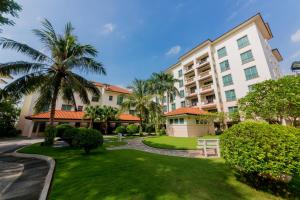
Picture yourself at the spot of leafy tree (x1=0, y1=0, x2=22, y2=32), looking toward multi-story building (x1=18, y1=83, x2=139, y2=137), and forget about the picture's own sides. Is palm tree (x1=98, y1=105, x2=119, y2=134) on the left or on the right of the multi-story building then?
right

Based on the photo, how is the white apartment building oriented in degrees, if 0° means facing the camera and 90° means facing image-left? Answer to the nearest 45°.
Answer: approximately 45°

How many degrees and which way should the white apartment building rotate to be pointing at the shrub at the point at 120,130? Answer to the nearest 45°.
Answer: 0° — it already faces it

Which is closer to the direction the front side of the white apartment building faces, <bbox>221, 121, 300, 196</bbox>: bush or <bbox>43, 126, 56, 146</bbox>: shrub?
the shrub

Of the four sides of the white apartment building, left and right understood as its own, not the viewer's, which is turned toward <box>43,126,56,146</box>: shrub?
front

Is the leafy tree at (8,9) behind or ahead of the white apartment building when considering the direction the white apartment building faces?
ahead

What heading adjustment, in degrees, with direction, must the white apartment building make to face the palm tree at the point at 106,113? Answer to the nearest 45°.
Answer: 0° — it already faces it

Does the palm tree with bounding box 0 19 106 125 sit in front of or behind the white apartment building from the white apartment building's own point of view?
in front
